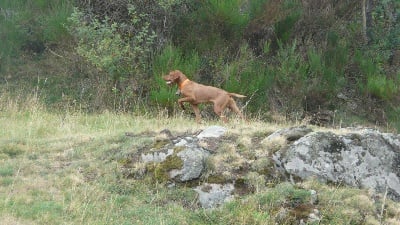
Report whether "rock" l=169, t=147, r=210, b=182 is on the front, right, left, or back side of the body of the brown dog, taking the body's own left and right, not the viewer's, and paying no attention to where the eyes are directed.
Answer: left

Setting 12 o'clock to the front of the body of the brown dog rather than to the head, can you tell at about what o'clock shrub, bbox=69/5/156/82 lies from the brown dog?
The shrub is roughly at 2 o'clock from the brown dog.

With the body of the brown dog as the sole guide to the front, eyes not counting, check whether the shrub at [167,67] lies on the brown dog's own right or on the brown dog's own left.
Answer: on the brown dog's own right

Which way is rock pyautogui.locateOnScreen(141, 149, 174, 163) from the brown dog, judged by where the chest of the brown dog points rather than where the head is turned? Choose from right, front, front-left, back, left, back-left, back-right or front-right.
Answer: left

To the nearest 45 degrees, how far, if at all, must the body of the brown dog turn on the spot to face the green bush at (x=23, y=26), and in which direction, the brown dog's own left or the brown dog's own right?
approximately 45° to the brown dog's own right

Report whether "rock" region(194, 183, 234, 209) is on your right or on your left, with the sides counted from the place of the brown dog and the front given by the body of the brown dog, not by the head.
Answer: on your left

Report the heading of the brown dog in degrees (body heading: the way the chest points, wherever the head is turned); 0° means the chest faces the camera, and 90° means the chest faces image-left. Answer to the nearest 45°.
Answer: approximately 90°

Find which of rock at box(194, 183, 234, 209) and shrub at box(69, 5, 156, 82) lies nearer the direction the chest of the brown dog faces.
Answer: the shrub

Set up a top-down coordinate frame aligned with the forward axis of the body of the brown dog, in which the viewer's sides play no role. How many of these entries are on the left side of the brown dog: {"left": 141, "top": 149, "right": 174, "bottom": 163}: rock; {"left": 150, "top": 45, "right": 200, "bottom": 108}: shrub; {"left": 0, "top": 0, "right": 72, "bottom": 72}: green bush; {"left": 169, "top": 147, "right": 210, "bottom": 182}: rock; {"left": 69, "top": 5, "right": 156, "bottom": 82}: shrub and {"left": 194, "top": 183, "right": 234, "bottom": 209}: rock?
3

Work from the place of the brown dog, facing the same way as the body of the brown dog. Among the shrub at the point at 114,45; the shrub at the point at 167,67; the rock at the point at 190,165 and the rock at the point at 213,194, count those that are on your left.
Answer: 2

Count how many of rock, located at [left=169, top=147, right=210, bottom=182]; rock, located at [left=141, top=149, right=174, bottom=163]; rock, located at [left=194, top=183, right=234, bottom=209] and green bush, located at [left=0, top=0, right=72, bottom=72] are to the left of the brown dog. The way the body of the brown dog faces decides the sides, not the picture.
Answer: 3

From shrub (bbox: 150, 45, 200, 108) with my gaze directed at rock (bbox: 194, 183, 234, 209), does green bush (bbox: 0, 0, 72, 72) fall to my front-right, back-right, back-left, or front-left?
back-right

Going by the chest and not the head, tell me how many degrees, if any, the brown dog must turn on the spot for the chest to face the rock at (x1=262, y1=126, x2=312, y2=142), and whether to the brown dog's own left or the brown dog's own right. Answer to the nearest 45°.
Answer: approximately 135° to the brown dog's own left
